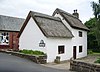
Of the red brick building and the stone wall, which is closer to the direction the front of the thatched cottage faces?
the stone wall

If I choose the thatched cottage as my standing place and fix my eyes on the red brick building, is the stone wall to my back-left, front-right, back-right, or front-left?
back-left

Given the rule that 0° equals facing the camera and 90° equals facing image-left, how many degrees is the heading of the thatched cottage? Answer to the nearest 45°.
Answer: approximately 315°

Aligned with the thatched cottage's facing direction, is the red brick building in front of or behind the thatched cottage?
behind
